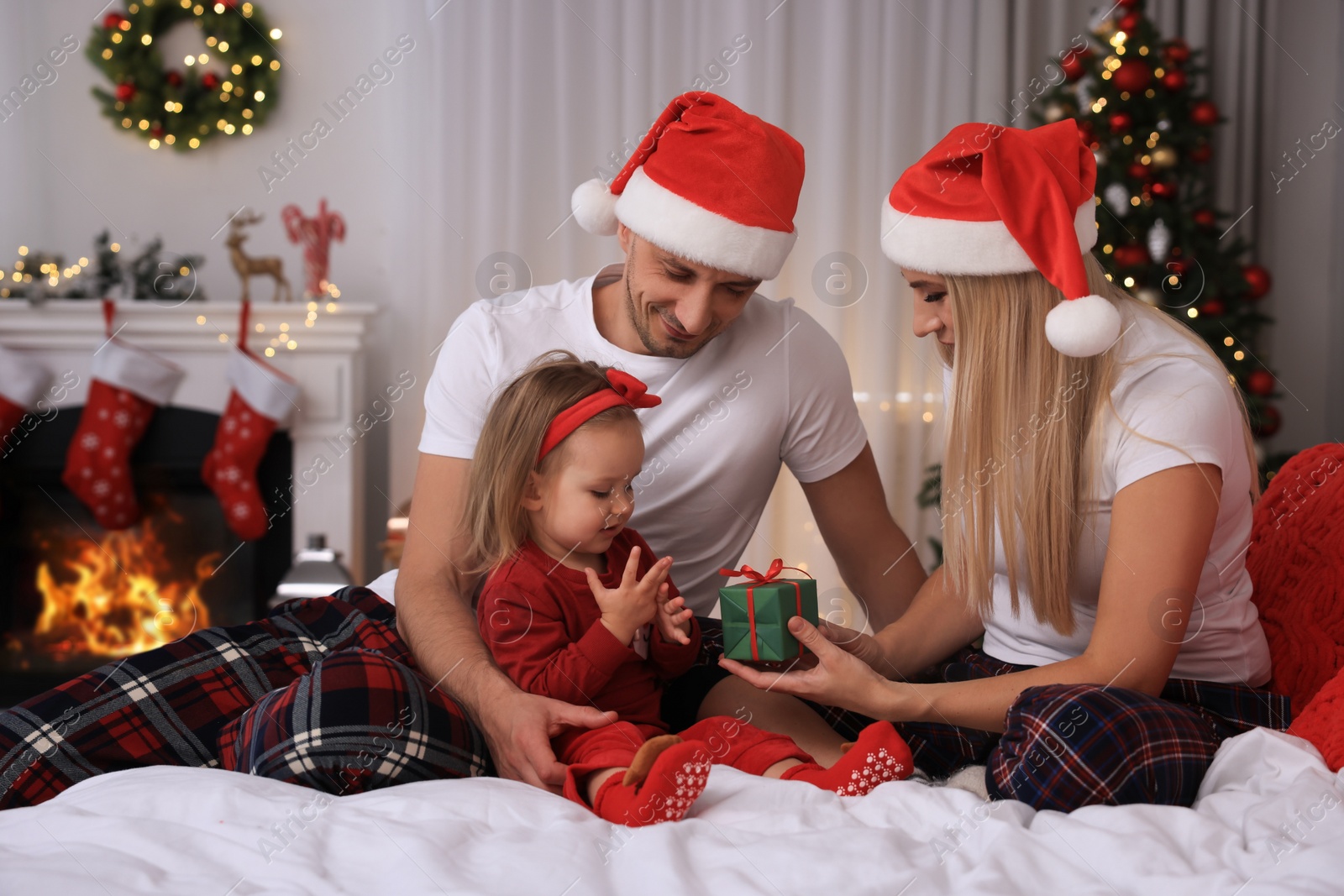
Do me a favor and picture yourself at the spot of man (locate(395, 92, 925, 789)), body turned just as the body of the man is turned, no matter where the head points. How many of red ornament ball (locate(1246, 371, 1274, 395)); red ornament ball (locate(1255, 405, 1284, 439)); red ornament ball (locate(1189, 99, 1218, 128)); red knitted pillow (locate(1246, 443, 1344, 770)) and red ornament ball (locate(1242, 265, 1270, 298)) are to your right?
0

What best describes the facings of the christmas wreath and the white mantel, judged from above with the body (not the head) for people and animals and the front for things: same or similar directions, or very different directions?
same or similar directions

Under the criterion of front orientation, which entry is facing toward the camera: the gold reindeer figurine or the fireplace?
the fireplace

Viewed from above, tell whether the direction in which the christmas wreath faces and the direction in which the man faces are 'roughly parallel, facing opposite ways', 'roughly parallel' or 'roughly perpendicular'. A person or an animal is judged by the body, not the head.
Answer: roughly parallel

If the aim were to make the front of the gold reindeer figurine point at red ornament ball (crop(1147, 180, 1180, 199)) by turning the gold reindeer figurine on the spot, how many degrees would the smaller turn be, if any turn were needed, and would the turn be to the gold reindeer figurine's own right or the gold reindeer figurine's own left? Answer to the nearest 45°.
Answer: approximately 180°

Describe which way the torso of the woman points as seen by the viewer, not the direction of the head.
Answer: to the viewer's left

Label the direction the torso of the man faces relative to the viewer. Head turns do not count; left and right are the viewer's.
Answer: facing the viewer

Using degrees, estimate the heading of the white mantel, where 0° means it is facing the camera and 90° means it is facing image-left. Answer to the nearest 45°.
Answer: approximately 0°

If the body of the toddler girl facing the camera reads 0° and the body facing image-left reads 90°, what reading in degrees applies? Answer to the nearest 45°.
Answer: approximately 315°

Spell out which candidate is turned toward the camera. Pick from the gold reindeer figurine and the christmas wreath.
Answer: the christmas wreath

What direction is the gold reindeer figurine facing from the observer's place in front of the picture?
facing to the left of the viewer

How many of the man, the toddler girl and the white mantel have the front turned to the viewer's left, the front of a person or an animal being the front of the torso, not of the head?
0

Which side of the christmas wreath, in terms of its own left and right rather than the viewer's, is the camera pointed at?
front

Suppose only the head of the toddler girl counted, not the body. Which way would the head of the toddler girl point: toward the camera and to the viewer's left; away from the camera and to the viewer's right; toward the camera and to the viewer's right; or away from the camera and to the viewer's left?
toward the camera and to the viewer's right

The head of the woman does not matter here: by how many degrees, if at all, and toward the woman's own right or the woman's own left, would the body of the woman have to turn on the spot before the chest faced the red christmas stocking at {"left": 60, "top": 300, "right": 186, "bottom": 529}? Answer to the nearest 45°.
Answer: approximately 45° to the woman's own right

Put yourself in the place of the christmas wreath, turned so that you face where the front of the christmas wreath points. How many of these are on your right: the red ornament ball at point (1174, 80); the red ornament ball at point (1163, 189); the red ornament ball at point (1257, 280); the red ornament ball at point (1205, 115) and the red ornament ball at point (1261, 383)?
0

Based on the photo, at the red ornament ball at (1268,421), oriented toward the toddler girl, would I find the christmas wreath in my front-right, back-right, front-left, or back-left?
front-right

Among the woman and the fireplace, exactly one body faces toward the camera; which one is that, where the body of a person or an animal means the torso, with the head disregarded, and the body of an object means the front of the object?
the fireplace
